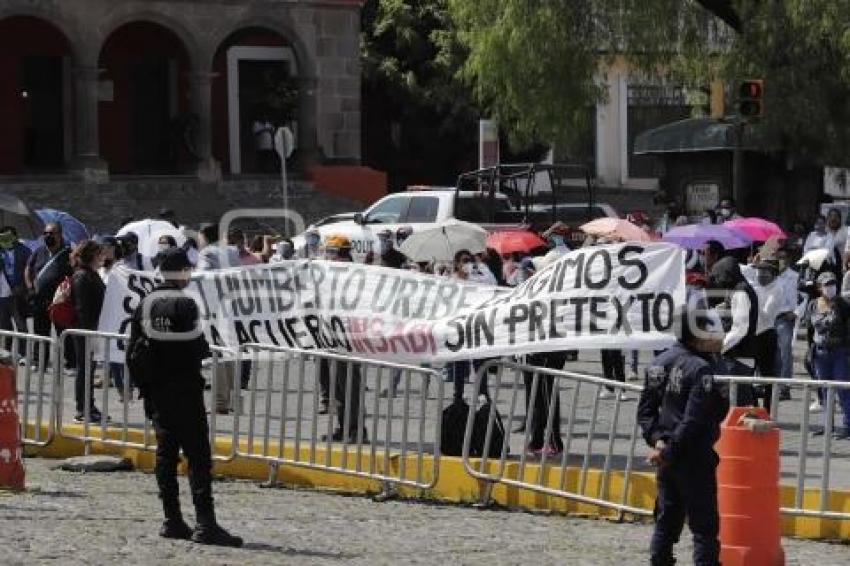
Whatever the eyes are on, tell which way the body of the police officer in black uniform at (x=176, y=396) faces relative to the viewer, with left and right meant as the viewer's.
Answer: facing away from the viewer and to the right of the viewer

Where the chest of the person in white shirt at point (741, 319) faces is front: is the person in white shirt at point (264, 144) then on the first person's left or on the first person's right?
on the first person's right

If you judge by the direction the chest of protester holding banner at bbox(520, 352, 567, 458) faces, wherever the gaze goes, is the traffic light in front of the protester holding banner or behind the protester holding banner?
behind

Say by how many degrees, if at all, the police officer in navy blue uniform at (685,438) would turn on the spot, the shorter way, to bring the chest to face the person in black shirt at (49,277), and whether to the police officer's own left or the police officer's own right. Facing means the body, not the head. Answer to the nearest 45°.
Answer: approximately 90° to the police officer's own left

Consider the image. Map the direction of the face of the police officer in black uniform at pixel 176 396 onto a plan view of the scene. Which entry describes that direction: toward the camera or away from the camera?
away from the camera

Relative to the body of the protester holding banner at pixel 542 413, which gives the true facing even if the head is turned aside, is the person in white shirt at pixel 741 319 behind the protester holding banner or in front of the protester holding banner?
behind

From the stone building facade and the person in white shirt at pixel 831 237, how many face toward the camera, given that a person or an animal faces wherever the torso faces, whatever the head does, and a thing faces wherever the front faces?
2
